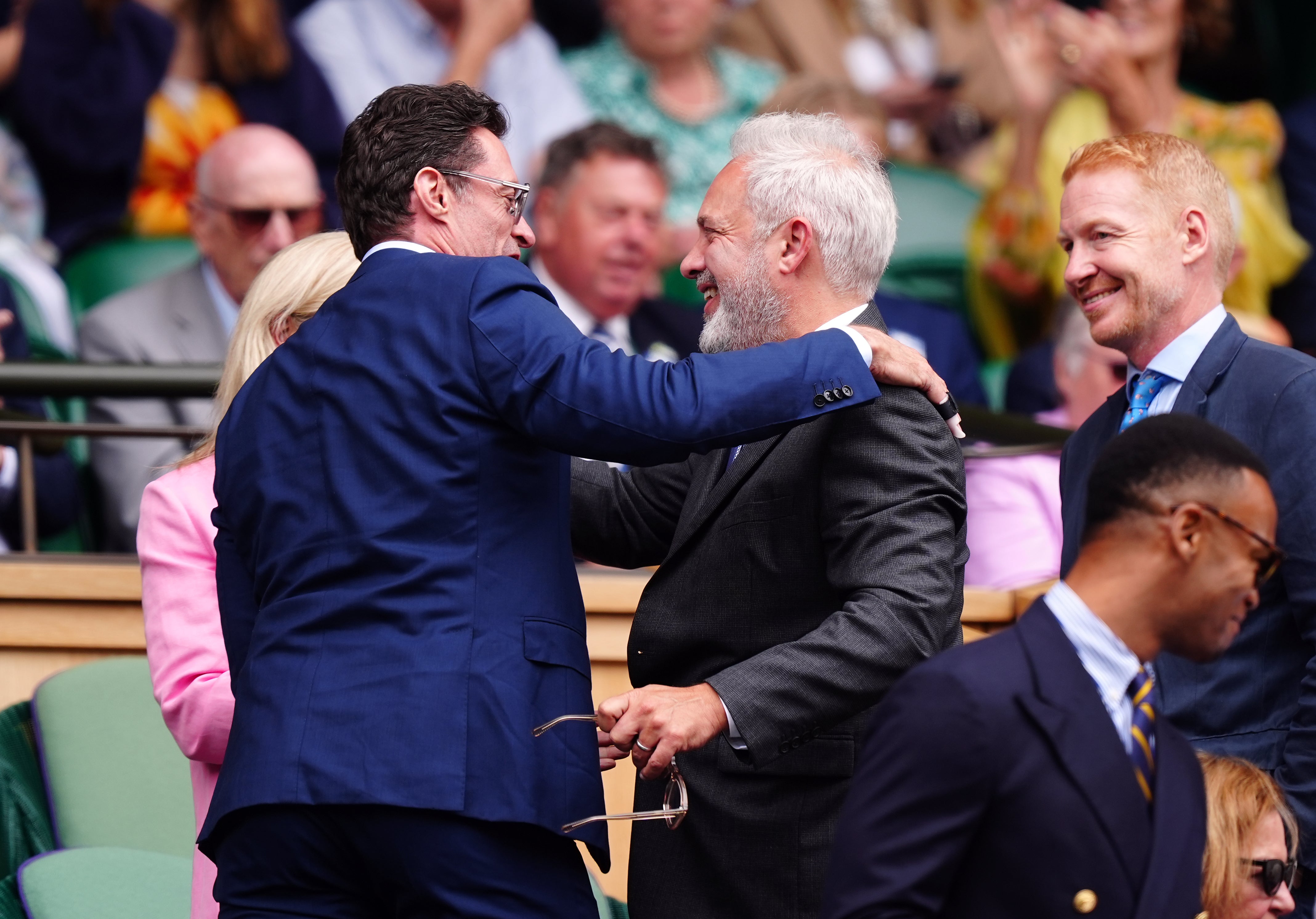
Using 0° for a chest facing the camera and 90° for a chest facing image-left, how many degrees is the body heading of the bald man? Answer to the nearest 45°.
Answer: approximately 315°

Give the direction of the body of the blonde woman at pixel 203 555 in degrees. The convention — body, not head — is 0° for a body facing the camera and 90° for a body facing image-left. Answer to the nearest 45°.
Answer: approximately 270°

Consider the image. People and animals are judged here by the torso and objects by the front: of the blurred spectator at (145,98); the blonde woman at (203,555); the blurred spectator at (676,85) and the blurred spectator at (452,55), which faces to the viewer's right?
the blonde woman

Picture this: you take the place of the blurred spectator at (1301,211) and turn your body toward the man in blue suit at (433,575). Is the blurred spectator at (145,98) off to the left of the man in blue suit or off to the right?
right

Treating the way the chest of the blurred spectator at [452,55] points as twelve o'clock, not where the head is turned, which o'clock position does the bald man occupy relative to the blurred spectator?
The bald man is roughly at 1 o'clock from the blurred spectator.

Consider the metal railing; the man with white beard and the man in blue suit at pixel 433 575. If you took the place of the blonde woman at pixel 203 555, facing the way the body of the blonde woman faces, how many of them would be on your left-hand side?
1

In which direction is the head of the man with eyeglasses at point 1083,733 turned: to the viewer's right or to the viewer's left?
to the viewer's right

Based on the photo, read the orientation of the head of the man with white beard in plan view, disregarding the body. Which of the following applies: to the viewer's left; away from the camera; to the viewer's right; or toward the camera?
to the viewer's left

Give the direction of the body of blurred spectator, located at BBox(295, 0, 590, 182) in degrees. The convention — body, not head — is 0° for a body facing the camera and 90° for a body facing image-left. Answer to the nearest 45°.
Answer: approximately 0°

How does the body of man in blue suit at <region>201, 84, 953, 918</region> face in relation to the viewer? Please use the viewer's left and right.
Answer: facing away from the viewer and to the right of the viewer

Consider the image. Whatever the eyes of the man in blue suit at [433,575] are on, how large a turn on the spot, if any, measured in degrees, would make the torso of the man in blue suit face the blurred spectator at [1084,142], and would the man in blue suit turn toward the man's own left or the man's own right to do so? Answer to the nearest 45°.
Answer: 0° — they already face them
